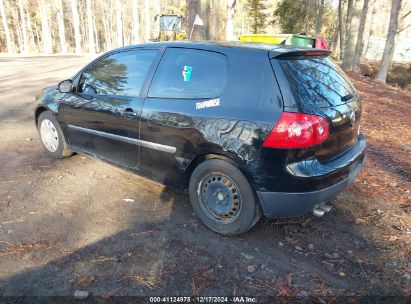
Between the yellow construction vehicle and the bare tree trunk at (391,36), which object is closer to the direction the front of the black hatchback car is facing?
the yellow construction vehicle

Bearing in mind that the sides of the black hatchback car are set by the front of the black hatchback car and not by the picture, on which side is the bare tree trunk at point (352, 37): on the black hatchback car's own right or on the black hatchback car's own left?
on the black hatchback car's own right

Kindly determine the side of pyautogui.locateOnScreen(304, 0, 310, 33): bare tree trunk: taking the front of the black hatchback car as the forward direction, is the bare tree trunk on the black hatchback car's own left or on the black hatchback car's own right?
on the black hatchback car's own right

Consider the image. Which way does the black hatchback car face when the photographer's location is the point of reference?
facing away from the viewer and to the left of the viewer

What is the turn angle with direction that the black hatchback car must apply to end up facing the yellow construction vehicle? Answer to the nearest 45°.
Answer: approximately 45° to its right

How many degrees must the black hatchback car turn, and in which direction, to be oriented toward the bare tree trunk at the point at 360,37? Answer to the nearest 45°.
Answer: approximately 90° to its right
